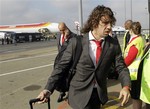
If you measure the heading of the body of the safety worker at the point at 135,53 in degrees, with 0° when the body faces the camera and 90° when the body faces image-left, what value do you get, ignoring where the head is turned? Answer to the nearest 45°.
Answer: approximately 90°

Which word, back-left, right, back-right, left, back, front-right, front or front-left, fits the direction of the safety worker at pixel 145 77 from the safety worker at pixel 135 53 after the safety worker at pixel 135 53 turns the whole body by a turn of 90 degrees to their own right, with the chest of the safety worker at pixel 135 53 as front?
back
